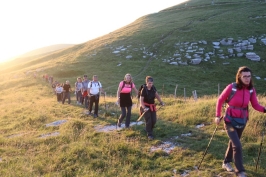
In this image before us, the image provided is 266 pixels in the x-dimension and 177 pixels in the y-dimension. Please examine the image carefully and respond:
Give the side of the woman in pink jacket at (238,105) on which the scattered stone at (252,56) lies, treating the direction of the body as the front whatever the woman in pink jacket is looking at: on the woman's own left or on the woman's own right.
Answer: on the woman's own left

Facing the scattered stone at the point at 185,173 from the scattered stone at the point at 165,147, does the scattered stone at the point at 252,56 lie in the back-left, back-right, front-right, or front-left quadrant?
back-left

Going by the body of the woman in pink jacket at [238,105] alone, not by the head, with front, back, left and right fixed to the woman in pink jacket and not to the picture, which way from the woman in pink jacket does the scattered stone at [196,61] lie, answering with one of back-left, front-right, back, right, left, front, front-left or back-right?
back-left

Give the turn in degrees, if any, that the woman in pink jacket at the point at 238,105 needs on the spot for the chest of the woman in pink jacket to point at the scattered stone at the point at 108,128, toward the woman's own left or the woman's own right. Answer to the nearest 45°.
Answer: approximately 180°

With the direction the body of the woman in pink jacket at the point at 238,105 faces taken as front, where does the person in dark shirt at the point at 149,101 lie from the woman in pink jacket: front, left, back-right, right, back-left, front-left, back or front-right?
back
